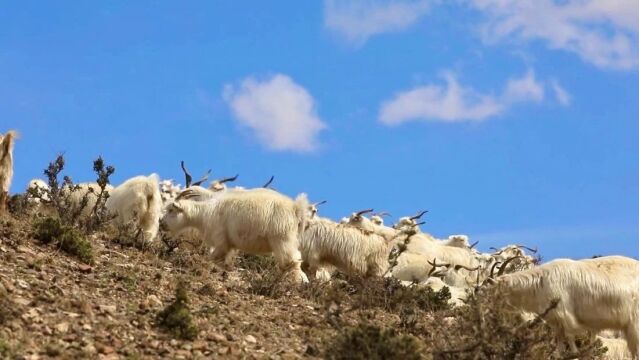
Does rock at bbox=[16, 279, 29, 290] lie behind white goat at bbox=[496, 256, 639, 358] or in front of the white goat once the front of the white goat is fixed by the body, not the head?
in front

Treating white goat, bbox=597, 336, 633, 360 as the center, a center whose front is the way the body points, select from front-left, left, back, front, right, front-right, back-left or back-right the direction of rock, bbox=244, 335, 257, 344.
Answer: front-left

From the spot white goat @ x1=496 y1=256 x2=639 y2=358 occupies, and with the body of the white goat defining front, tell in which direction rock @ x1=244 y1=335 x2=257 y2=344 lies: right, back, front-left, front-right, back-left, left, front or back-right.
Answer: front-left

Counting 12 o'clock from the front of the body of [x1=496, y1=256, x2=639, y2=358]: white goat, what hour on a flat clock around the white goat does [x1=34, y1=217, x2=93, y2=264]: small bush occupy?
The small bush is roughly at 11 o'clock from the white goat.

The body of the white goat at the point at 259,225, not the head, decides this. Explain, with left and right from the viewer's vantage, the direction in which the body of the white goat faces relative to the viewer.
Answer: facing to the left of the viewer

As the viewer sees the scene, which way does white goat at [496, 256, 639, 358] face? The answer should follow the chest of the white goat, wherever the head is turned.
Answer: to the viewer's left

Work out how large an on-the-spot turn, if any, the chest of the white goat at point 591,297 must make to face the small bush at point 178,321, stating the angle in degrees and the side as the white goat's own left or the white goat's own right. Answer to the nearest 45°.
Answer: approximately 45° to the white goat's own left

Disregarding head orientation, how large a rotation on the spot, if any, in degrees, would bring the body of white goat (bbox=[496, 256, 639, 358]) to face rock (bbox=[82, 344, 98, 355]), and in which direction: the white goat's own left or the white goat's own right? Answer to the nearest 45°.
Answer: approximately 45° to the white goat's own left

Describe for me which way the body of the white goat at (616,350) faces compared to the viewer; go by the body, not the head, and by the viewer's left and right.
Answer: facing to the left of the viewer

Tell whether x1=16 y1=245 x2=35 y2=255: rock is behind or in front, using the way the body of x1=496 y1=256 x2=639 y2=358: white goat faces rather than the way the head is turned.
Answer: in front
